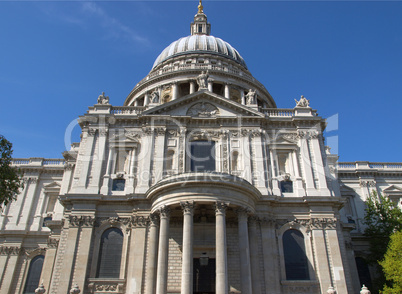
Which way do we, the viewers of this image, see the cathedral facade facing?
facing the viewer

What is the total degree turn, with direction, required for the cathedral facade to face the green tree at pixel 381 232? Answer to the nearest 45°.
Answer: approximately 90° to its left

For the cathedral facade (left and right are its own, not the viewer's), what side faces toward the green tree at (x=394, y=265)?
left
